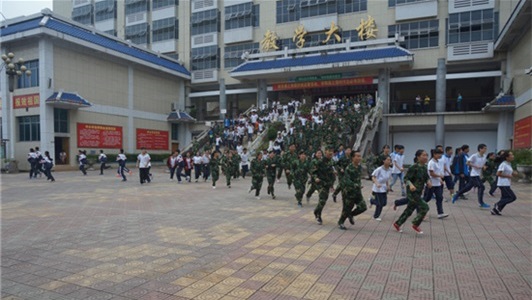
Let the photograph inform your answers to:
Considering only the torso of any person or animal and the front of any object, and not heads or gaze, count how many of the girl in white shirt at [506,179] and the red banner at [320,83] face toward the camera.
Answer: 1

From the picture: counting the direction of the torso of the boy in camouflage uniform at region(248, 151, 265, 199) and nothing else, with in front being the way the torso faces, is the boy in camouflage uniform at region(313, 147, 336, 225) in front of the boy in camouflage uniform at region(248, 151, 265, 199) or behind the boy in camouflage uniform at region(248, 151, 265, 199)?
in front

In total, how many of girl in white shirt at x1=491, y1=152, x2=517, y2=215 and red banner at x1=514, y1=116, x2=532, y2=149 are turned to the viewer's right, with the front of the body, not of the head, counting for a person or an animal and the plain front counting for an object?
1

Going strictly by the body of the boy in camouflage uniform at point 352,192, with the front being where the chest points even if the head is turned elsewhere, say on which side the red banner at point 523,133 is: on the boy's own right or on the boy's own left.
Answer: on the boy's own left

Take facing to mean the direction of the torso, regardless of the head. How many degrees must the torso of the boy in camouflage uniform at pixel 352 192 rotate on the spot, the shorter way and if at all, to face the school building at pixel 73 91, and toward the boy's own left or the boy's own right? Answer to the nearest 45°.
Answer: approximately 180°

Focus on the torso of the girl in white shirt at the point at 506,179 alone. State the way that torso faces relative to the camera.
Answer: to the viewer's right

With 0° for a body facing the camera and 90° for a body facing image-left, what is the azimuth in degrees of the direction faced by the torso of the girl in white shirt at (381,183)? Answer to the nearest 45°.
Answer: approximately 315°

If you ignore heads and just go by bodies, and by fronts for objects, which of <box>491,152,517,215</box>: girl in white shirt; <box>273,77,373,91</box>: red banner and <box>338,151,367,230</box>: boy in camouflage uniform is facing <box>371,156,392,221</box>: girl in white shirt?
the red banner

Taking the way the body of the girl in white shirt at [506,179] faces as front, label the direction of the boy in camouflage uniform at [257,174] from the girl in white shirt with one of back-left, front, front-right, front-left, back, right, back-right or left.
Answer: back

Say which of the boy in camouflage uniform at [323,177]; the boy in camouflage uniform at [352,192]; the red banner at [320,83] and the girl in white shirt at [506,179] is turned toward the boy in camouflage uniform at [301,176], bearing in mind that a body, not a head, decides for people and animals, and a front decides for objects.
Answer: the red banner

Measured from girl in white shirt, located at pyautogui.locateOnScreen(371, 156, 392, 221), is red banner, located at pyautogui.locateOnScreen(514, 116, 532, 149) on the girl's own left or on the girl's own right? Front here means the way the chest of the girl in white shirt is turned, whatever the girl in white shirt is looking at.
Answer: on the girl's own left

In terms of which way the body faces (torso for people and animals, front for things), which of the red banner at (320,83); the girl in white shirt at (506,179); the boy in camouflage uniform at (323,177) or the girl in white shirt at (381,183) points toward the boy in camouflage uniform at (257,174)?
the red banner

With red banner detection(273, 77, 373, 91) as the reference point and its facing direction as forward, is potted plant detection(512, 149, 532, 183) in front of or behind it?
in front

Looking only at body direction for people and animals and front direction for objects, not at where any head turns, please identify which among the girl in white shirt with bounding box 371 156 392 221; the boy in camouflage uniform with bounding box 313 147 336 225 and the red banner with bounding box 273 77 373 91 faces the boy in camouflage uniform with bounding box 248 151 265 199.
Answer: the red banner

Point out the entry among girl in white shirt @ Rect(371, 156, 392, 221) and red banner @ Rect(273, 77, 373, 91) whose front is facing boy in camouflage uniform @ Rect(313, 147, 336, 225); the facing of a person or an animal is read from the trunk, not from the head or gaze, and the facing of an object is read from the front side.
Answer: the red banner
